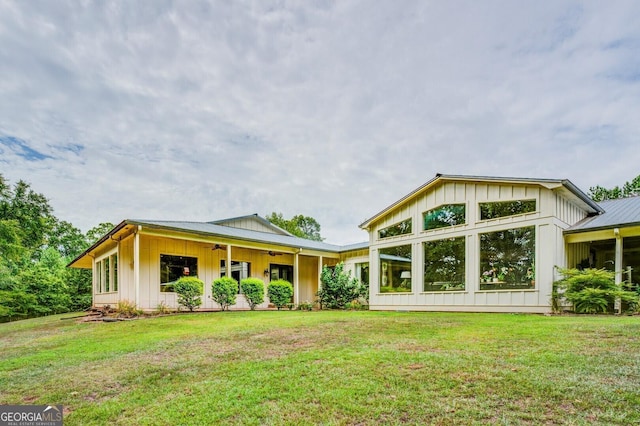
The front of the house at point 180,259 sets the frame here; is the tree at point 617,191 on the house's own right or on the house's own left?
on the house's own left

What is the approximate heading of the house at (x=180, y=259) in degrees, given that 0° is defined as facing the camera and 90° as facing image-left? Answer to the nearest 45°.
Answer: approximately 315°

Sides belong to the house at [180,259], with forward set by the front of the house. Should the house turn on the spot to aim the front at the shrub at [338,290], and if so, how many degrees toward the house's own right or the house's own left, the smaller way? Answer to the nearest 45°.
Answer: approximately 45° to the house's own left
